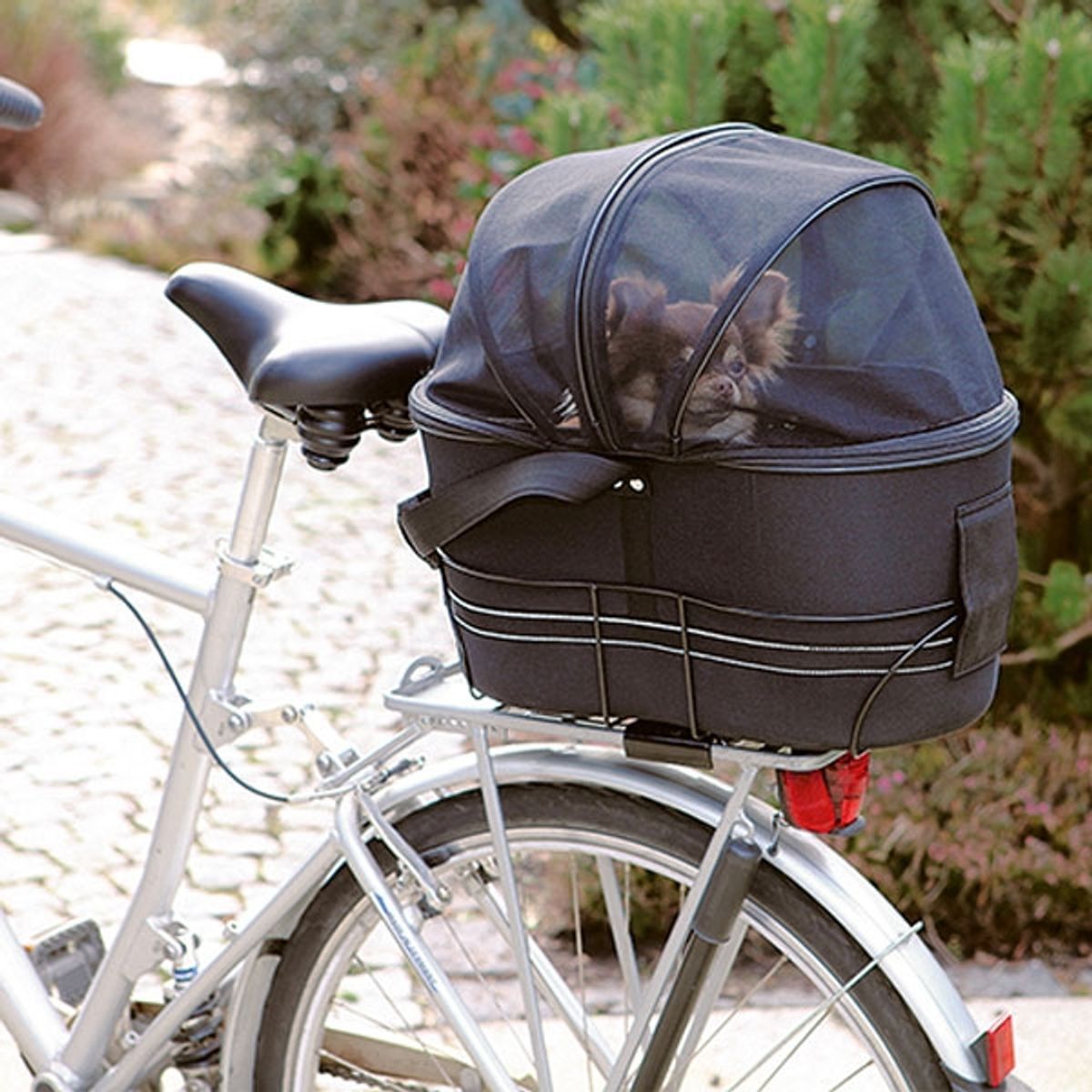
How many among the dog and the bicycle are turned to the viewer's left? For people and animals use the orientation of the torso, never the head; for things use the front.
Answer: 1

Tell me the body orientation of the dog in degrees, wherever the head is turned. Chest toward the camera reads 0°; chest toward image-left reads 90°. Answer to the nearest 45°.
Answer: approximately 315°

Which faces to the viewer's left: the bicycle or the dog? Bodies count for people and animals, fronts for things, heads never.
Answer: the bicycle

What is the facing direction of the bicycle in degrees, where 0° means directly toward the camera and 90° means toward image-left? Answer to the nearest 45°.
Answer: approximately 90°
